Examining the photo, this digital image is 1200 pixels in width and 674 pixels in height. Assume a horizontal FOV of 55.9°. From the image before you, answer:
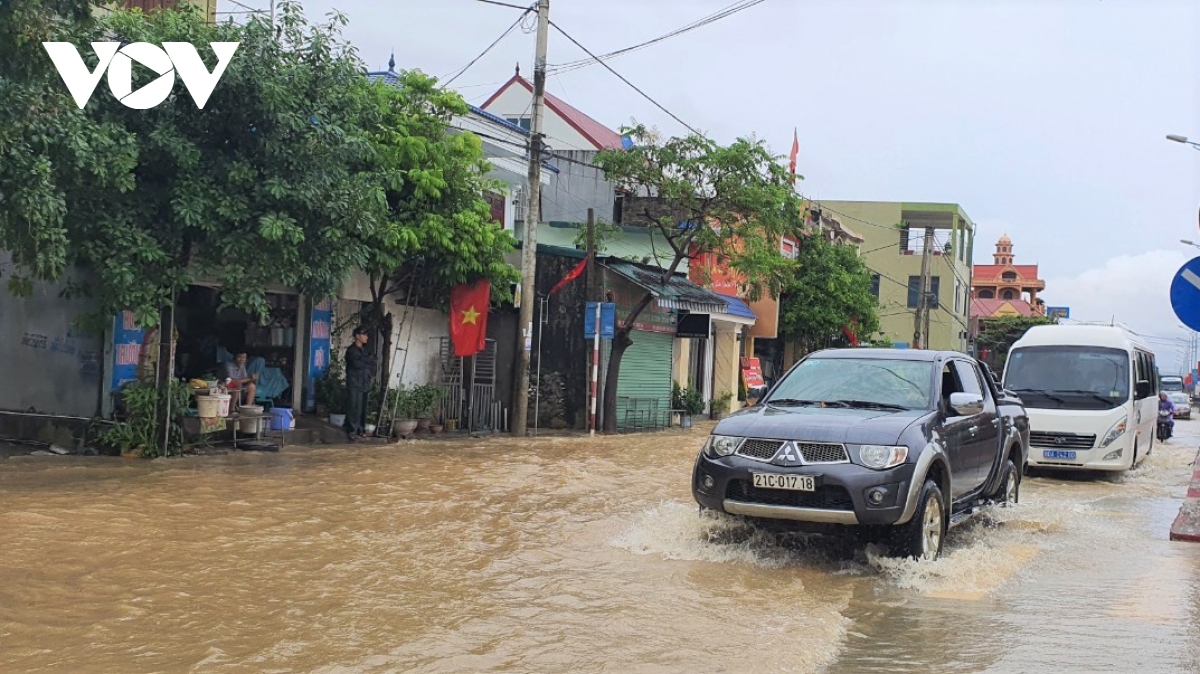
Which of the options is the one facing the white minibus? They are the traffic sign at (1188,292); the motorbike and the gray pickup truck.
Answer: the motorbike

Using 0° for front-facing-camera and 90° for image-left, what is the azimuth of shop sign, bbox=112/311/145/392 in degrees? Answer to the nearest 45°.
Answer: approximately 0°

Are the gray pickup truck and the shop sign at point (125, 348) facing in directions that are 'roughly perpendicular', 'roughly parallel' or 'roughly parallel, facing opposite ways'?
roughly perpendicular

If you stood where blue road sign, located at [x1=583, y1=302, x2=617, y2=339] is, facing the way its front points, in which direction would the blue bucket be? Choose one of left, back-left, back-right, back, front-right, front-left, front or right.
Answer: front-right

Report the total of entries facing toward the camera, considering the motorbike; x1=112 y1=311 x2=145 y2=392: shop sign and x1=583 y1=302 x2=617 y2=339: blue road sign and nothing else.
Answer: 3

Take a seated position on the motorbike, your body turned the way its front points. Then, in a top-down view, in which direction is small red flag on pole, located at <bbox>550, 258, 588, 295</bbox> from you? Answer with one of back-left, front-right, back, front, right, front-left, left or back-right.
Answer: front-right

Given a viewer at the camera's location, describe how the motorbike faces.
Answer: facing the viewer

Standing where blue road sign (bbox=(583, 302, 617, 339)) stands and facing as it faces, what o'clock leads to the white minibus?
The white minibus is roughly at 10 o'clock from the blue road sign.

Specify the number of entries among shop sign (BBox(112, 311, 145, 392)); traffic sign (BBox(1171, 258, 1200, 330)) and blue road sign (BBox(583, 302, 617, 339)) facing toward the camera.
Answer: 3

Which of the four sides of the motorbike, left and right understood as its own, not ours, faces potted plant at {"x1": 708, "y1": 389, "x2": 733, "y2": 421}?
right

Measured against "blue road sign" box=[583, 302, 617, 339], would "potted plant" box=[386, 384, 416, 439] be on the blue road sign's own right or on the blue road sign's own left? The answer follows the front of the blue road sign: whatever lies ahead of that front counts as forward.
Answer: on the blue road sign's own right

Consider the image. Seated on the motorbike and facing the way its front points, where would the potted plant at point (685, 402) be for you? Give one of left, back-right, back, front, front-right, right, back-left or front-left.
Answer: front-right

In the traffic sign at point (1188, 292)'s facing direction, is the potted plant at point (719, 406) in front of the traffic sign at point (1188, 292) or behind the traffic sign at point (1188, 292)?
behind

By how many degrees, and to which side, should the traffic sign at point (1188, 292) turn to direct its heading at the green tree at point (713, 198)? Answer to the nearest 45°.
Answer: approximately 135° to its right

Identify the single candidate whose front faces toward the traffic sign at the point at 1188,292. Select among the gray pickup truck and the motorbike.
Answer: the motorbike

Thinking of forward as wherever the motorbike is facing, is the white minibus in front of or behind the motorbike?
in front

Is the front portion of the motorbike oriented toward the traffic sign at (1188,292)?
yes

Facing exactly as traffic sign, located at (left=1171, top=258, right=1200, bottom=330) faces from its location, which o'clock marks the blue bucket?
The blue bucket is roughly at 3 o'clock from the traffic sign.

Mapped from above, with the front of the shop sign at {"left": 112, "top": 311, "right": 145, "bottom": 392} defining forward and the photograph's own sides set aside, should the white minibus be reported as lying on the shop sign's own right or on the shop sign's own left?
on the shop sign's own left
